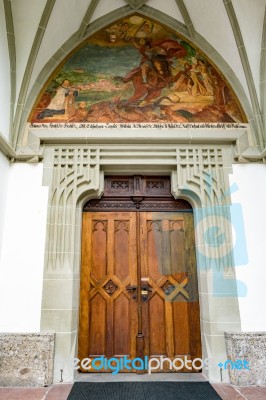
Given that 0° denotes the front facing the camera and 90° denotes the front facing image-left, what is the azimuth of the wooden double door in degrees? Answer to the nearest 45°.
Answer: approximately 0°
